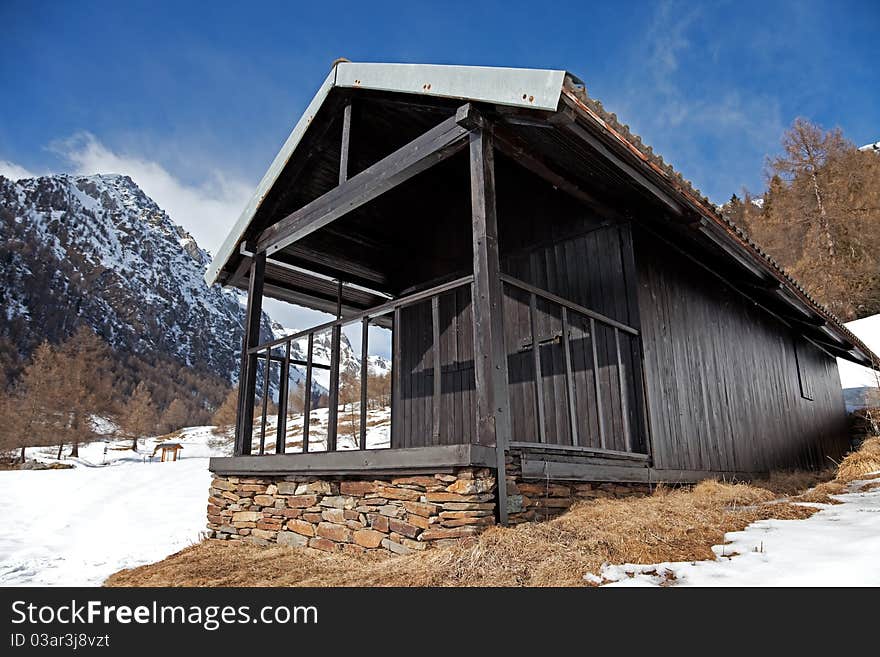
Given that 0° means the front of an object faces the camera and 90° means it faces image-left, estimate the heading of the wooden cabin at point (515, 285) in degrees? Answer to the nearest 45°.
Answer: approximately 45°
